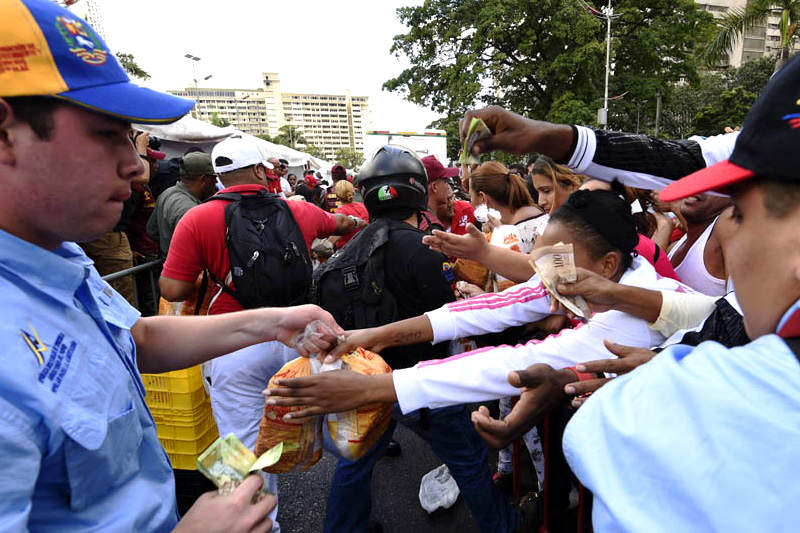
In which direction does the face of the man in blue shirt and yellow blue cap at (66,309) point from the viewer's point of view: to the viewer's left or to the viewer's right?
to the viewer's right

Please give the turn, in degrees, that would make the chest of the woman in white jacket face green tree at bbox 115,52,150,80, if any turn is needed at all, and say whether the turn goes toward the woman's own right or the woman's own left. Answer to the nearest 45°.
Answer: approximately 45° to the woman's own right

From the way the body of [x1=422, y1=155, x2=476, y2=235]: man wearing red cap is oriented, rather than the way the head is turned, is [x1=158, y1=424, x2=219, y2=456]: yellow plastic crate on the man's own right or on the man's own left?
on the man's own right

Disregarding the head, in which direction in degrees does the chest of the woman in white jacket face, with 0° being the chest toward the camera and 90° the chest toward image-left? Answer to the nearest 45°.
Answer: approximately 90°

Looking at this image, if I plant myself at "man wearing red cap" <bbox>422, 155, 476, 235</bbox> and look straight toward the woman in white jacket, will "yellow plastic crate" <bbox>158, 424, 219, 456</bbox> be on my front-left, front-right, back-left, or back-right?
front-right

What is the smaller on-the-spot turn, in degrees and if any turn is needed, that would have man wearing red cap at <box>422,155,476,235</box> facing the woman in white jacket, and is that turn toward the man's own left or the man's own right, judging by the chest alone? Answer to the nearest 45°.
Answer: approximately 45° to the man's own right

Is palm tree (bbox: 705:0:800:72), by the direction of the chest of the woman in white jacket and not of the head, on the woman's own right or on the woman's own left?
on the woman's own right

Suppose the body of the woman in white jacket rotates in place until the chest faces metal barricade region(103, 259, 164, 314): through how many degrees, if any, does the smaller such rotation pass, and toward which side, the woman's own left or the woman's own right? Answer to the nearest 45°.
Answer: approximately 45° to the woman's own right

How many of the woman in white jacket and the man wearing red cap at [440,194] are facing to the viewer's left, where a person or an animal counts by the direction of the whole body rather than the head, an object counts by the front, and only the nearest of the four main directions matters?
1
